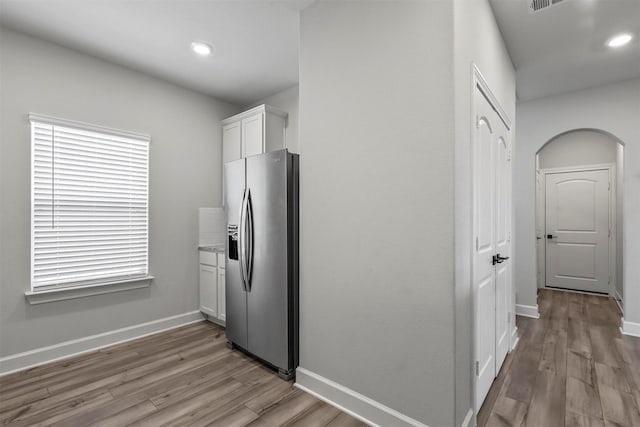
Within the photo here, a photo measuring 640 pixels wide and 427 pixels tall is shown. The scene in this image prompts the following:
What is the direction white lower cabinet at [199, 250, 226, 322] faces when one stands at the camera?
facing the viewer and to the left of the viewer

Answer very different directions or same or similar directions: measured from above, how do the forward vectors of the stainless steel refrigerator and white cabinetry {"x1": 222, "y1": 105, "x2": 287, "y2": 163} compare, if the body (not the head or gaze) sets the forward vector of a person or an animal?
same or similar directions

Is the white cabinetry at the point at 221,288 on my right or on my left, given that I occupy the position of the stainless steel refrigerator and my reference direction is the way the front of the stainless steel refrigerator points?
on my right

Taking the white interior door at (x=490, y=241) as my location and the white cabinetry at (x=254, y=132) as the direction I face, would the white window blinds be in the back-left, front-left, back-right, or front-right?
front-left

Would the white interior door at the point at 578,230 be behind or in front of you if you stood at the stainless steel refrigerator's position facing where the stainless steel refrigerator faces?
behind

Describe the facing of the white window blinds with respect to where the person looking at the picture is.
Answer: facing the viewer and to the right of the viewer

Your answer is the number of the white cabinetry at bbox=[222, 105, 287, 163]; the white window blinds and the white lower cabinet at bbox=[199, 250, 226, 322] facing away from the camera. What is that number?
0

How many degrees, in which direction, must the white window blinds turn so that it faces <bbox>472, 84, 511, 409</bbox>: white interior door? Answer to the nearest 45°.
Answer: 0° — it already faces it

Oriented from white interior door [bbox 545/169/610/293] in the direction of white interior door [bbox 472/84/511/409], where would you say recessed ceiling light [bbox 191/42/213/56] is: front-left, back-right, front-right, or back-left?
front-right

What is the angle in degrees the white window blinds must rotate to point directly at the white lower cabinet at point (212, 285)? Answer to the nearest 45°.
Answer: approximately 45° to its left

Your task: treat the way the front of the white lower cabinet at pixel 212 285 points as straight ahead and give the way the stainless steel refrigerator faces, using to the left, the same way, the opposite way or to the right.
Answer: the same way

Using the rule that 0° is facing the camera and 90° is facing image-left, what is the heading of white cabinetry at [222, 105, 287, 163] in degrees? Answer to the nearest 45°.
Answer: approximately 45°

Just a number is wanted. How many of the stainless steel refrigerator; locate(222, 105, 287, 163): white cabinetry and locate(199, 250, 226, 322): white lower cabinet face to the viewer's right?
0

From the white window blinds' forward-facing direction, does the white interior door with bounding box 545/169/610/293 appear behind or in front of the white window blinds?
in front

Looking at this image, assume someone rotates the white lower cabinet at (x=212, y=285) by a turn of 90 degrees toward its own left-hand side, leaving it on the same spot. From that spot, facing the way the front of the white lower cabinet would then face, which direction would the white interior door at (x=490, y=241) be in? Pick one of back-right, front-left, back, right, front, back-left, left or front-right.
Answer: front

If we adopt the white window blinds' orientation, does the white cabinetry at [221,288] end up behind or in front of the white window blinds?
in front

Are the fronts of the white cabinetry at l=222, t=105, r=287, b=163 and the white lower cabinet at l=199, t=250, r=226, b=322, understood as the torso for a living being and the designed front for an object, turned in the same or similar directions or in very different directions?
same or similar directions

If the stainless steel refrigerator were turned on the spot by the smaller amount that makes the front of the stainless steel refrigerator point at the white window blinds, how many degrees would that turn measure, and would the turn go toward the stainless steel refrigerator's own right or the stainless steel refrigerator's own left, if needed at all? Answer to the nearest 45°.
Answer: approximately 90° to the stainless steel refrigerator's own right

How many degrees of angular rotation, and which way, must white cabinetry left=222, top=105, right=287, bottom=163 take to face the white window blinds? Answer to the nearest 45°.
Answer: approximately 45° to its right
